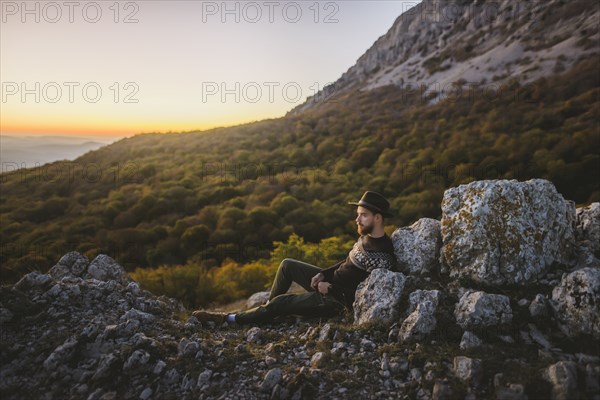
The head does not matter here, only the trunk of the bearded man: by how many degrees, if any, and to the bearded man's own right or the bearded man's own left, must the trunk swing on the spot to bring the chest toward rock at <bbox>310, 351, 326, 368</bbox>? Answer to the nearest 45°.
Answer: approximately 90° to the bearded man's own left

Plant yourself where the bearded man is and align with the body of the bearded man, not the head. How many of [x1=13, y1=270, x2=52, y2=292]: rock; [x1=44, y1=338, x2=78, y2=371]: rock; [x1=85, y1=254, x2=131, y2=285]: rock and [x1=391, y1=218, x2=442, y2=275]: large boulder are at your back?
1

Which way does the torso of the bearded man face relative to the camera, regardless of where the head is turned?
to the viewer's left

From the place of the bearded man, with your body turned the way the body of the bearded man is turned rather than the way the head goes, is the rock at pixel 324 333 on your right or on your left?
on your left

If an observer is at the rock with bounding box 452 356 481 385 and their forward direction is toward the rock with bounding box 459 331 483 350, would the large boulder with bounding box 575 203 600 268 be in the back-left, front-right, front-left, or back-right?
front-right

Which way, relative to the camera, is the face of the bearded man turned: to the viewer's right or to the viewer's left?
to the viewer's left

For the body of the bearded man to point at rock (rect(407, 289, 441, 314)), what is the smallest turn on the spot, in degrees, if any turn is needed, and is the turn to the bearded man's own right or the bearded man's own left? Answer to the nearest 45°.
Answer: approximately 135° to the bearded man's own left

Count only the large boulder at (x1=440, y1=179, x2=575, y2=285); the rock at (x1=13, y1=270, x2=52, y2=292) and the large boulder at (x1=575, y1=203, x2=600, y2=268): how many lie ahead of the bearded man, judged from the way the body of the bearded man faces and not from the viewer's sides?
1
